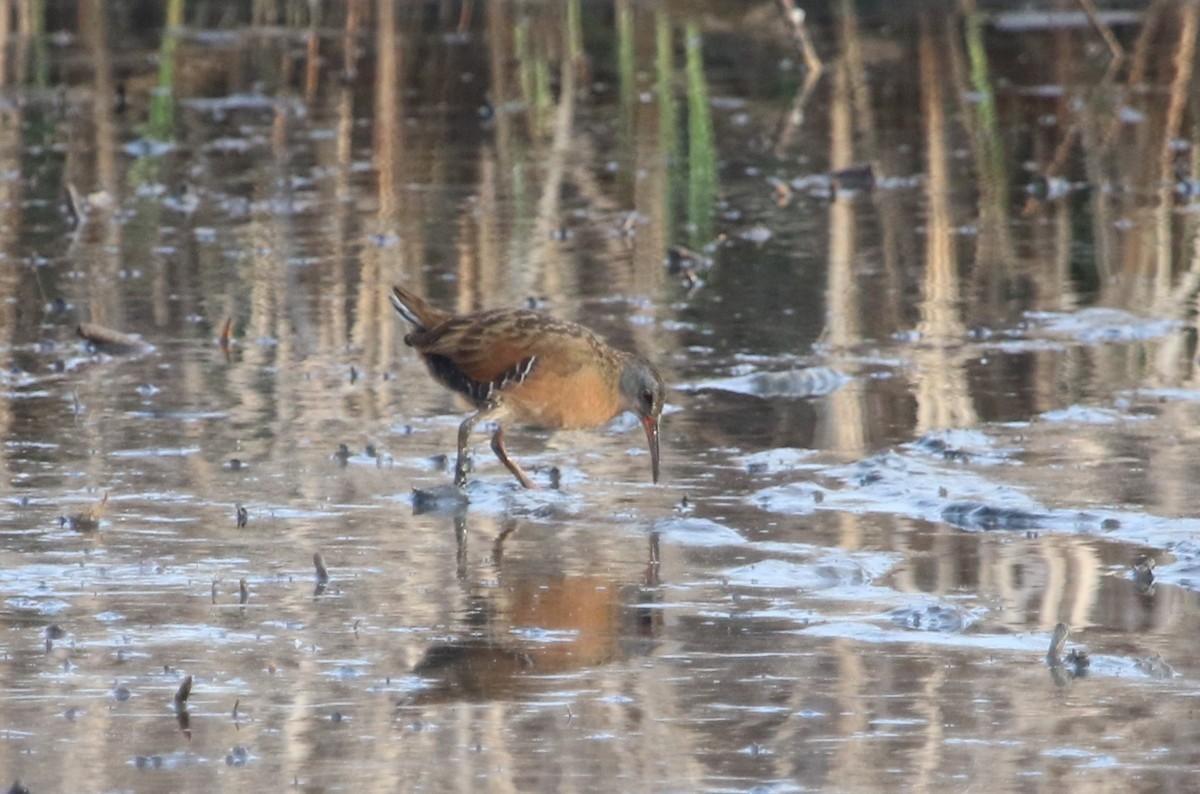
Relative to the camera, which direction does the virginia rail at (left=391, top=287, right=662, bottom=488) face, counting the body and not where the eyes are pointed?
to the viewer's right

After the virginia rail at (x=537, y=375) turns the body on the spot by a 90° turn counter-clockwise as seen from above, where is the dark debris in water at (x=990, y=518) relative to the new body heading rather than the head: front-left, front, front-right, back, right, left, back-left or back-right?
back-right

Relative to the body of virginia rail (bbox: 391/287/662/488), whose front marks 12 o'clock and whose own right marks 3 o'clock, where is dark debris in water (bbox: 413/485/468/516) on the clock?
The dark debris in water is roughly at 4 o'clock from the virginia rail.
